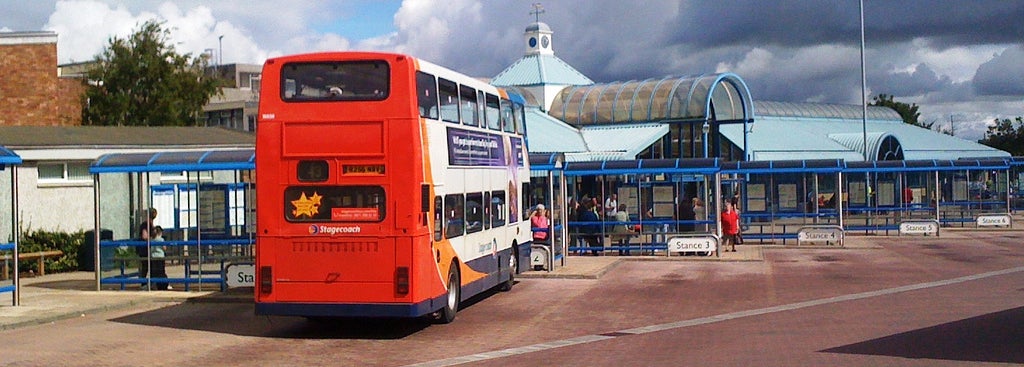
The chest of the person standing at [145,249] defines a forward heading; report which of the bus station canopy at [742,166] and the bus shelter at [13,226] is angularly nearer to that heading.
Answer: the bus station canopy

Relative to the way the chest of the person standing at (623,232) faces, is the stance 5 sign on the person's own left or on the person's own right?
on the person's own right

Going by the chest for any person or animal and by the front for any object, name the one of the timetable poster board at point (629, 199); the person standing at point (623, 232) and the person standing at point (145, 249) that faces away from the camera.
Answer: the person standing at point (623, 232)

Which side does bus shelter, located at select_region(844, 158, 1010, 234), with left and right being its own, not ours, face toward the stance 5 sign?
front

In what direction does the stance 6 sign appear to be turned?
toward the camera

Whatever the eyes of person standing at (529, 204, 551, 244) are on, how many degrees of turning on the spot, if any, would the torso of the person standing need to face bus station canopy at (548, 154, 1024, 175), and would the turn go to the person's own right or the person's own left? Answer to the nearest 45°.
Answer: approximately 135° to the person's own left

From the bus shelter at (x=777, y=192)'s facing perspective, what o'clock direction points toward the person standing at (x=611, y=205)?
The person standing is roughly at 2 o'clock from the bus shelter.

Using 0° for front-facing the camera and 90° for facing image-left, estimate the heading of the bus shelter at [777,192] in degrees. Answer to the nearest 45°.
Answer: approximately 0°

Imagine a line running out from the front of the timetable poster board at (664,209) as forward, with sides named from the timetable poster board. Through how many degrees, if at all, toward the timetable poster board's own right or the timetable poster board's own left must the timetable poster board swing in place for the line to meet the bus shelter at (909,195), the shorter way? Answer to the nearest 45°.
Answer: approximately 135° to the timetable poster board's own left

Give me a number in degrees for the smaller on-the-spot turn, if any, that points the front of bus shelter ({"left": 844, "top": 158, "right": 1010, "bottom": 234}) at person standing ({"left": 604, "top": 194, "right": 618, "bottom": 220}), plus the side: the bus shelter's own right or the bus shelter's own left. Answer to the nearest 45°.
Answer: approximately 45° to the bus shelter's own right

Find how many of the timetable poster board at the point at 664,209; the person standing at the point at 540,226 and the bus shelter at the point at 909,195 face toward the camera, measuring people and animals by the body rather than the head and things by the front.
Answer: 3

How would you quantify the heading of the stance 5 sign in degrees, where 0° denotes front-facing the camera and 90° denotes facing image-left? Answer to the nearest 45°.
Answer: approximately 0°
